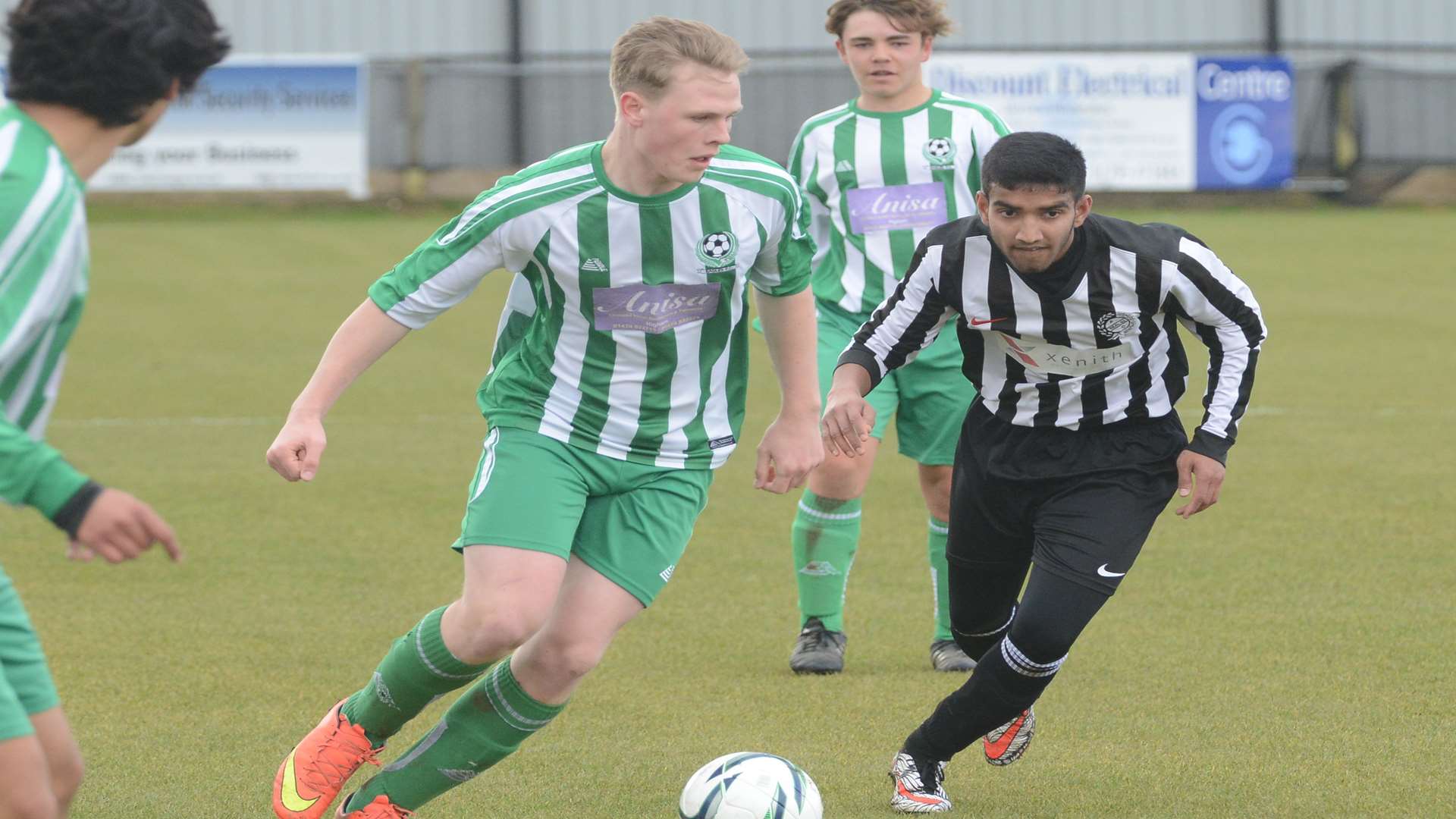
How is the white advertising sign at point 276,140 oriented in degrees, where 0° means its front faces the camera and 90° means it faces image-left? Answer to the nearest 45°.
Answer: approximately 0°

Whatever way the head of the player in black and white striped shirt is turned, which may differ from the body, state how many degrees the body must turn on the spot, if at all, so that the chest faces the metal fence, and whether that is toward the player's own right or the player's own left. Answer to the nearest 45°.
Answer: approximately 180°

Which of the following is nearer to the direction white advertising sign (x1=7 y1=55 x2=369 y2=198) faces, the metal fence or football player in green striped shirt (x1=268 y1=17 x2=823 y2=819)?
the football player in green striped shirt

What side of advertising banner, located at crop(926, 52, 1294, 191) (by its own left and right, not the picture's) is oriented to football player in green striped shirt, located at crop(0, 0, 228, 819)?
front

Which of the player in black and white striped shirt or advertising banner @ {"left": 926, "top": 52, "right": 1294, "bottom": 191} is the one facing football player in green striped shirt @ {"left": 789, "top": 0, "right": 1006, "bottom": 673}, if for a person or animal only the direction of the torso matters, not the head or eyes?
the advertising banner

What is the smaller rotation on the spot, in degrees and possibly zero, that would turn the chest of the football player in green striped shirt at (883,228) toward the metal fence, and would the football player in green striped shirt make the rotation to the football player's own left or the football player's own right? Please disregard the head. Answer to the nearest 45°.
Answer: approximately 180°

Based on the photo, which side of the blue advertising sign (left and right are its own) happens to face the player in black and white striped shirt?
front

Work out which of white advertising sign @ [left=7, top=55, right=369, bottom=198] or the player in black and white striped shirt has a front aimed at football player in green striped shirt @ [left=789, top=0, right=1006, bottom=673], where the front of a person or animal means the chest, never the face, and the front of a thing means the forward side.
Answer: the white advertising sign

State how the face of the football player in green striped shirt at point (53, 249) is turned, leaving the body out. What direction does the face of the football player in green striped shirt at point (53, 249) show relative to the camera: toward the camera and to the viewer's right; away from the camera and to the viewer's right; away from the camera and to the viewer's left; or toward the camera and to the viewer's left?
away from the camera and to the viewer's right

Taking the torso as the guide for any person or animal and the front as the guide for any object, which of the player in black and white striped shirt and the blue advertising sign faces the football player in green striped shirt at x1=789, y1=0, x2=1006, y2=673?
the blue advertising sign

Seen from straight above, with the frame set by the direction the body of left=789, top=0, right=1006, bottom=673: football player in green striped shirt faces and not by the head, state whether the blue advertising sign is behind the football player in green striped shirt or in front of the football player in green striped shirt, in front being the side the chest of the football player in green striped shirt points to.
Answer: behind

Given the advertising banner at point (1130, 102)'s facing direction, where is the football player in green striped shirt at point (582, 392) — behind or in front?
in front
